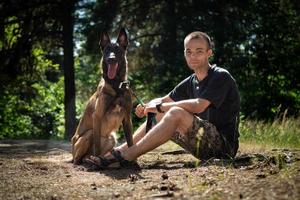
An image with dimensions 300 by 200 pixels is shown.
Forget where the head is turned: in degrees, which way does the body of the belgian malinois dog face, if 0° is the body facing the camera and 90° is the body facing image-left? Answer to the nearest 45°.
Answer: approximately 315°

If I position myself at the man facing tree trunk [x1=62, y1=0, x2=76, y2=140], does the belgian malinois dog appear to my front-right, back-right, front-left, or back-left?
front-left

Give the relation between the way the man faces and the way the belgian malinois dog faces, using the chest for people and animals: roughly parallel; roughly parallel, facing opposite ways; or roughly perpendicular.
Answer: roughly perpendicular

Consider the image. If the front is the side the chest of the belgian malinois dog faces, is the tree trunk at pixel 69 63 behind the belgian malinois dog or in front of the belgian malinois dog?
behind

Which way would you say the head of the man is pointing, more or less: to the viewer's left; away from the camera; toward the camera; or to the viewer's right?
toward the camera

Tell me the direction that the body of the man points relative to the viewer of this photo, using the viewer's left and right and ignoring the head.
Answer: facing the viewer and to the left of the viewer

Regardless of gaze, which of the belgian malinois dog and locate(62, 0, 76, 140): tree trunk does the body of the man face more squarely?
the belgian malinois dog

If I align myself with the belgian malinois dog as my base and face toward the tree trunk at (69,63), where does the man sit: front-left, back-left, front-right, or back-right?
back-right

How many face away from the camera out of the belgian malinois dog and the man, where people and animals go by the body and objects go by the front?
0

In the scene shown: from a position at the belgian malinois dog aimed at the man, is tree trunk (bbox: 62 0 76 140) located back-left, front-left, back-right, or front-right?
back-left

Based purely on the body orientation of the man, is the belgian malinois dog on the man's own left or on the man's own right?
on the man's own right

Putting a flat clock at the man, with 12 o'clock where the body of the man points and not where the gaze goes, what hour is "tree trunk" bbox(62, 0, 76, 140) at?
The tree trunk is roughly at 4 o'clock from the man.
